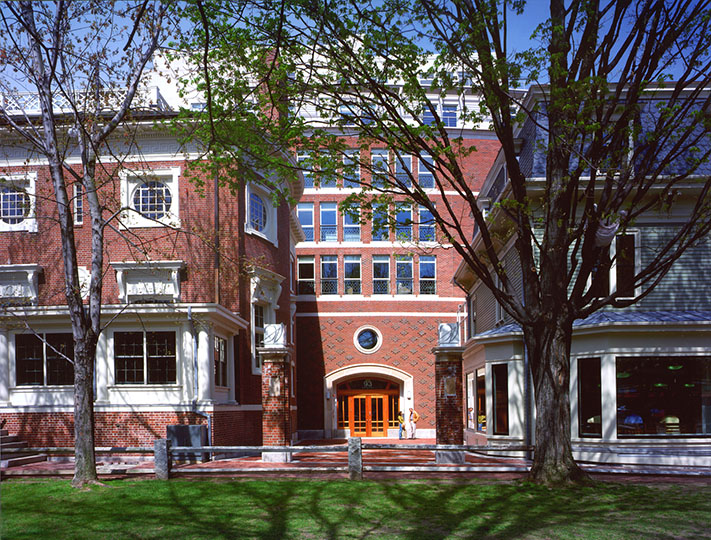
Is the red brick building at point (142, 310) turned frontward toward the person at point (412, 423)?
no

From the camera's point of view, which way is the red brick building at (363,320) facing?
toward the camera

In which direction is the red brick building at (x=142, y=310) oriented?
toward the camera

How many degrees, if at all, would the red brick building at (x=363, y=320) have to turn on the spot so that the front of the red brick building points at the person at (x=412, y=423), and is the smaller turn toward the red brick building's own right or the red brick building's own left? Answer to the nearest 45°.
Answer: approximately 45° to the red brick building's own left

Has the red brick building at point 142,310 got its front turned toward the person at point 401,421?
no

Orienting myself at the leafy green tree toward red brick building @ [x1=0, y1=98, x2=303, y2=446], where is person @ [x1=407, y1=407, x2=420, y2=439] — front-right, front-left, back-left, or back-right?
front-right

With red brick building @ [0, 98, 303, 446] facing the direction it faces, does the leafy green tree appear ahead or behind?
ahead

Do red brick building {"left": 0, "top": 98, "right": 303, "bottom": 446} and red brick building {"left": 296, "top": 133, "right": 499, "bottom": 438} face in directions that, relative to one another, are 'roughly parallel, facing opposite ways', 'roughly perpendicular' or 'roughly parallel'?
roughly parallel

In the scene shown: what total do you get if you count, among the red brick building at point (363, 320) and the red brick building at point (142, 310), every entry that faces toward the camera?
2

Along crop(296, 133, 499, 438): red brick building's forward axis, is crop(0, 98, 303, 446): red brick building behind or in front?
in front

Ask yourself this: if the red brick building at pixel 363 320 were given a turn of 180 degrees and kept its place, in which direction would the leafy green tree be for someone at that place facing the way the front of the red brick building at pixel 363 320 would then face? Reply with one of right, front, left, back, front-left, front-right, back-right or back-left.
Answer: back
